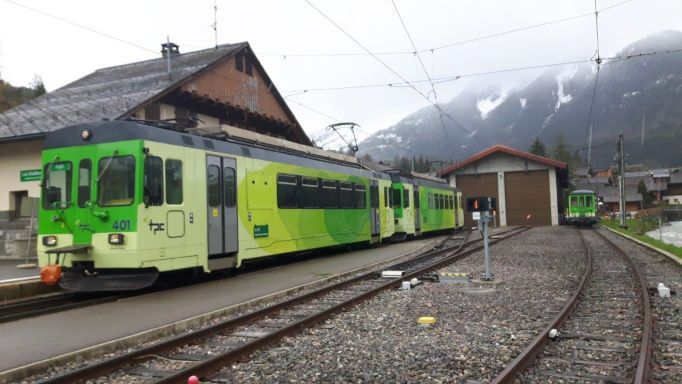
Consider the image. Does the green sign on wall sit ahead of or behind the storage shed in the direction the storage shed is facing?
ahead

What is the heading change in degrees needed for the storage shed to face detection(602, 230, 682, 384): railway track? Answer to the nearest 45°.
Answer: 0° — it already faces it

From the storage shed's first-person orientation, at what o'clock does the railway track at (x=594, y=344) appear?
The railway track is roughly at 12 o'clock from the storage shed.

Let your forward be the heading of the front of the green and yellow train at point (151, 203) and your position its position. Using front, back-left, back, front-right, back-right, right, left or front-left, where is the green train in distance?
back

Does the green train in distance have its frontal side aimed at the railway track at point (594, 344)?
yes

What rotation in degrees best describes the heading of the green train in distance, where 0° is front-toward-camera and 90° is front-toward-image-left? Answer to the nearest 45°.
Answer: approximately 0°

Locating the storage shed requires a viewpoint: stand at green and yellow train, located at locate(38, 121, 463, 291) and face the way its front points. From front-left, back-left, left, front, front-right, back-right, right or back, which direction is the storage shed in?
back

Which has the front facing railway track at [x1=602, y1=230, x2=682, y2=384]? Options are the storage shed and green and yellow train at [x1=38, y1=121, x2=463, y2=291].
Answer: the storage shed

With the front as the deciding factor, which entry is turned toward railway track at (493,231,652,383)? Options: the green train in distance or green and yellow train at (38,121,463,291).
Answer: the green train in distance

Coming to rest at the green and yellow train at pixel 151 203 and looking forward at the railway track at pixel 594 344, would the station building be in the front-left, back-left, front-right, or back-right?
back-left

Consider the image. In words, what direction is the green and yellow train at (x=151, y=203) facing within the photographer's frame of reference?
facing the viewer and to the left of the viewer

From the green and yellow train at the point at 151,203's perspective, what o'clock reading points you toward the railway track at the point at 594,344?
The railway track is roughly at 9 o'clock from the green and yellow train.

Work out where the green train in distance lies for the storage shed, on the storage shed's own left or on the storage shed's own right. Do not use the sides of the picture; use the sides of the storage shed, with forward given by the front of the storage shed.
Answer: on the storage shed's own left

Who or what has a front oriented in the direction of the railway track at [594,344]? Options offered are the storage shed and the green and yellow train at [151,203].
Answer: the storage shed
